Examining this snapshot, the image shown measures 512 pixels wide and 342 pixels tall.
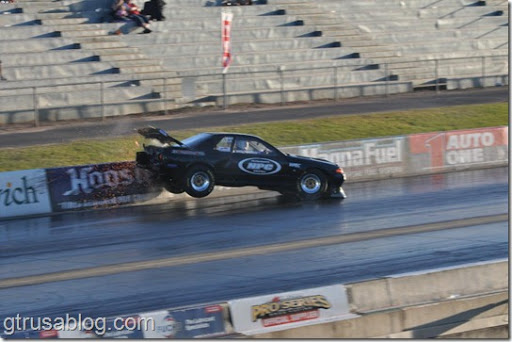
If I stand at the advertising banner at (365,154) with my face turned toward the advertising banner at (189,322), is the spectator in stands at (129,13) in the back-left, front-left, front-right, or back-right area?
back-right

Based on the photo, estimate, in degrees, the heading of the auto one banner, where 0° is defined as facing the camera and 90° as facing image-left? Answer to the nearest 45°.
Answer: approximately 0°

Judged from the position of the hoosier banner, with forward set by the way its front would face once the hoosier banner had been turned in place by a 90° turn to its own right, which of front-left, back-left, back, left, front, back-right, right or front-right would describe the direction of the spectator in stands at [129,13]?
right

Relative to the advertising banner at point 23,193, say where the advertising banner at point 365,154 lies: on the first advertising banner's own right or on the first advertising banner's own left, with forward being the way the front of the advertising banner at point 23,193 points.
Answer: on the first advertising banner's own left

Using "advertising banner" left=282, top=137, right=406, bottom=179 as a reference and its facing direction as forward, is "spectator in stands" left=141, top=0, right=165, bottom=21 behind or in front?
behind

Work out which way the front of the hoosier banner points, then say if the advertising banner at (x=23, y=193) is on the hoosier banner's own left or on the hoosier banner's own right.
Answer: on the hoosier banner's own right

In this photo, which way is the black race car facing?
to the viewer's right

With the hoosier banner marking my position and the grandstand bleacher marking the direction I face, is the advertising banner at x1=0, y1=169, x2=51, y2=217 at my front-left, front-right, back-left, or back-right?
back-left

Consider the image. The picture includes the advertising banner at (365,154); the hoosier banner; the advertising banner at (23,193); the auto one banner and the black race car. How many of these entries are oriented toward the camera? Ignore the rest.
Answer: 4

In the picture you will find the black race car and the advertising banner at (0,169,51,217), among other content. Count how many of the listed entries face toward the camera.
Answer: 1

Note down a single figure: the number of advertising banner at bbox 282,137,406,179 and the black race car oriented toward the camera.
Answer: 1

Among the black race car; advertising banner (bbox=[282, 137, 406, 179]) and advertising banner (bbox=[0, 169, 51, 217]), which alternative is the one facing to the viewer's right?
the black race car

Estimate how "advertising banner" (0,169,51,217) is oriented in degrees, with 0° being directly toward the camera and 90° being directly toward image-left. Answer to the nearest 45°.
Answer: approximately 0°

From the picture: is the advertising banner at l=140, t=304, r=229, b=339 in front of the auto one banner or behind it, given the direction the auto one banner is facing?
in front

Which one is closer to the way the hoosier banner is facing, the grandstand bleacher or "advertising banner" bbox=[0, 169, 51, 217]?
the advertising banner
